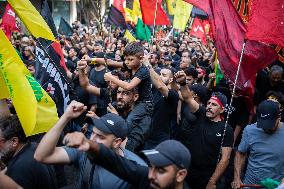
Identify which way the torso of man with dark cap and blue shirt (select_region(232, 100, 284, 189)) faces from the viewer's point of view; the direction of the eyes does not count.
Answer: toward the camera

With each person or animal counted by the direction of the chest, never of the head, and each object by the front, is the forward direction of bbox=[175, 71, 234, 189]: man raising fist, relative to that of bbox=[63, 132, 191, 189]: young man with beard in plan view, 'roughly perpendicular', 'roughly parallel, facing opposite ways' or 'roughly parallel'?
roughly parallel

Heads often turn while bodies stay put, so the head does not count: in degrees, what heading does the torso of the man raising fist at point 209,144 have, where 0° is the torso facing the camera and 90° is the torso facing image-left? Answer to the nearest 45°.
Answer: approximately 45°

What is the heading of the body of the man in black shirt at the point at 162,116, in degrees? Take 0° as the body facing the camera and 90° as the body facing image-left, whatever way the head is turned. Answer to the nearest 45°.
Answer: approximately 45°

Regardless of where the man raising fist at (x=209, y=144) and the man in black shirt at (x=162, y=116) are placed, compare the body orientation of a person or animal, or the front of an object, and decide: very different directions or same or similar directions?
same or similar directions

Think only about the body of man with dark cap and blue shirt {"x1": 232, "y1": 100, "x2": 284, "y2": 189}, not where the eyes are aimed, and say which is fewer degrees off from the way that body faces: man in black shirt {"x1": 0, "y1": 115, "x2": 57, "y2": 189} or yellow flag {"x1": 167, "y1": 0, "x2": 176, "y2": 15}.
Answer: the man in black shirt

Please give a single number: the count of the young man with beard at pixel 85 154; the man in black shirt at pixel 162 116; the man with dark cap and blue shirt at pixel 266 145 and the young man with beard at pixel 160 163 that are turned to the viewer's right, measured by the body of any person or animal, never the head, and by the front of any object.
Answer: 0

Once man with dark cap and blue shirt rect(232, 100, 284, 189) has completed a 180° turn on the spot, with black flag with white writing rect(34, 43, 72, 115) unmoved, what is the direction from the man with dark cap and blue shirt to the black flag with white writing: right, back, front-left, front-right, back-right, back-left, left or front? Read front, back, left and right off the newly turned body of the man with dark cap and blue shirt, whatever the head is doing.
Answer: left
